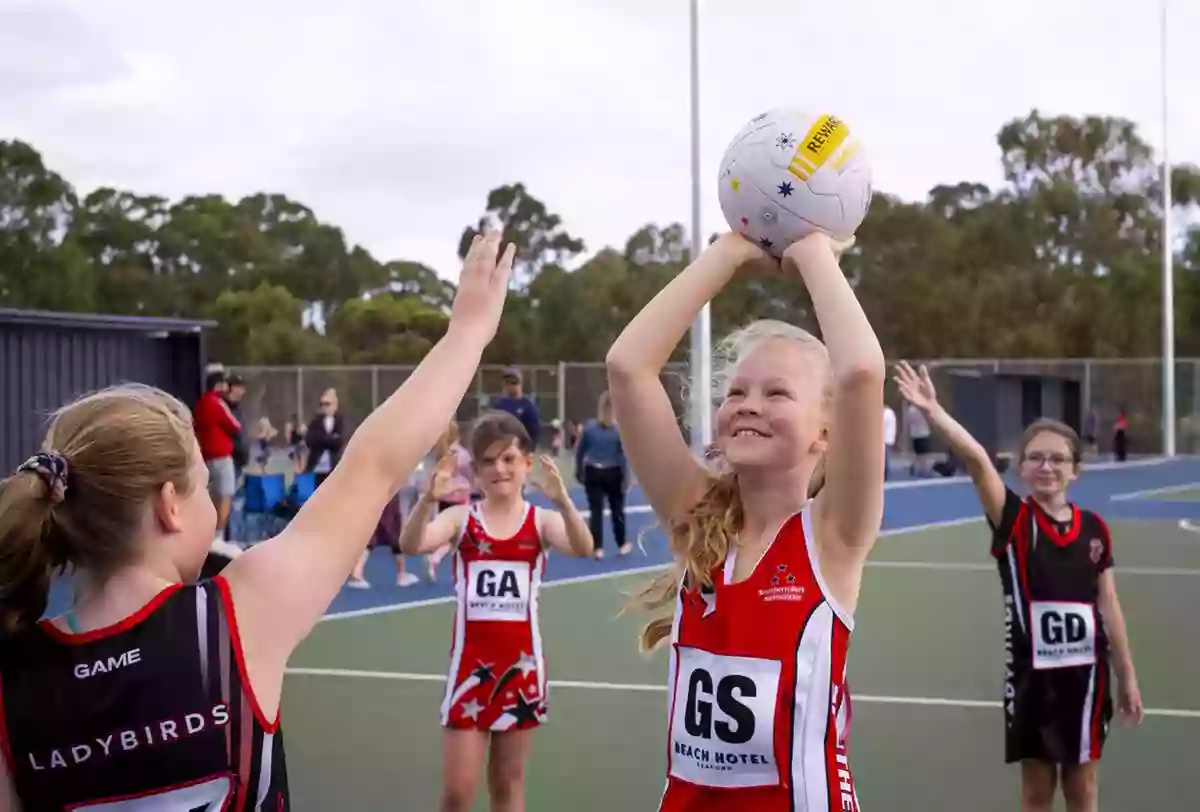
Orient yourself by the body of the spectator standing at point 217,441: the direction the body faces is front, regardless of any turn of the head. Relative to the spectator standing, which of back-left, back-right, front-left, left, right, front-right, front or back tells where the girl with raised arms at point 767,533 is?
right

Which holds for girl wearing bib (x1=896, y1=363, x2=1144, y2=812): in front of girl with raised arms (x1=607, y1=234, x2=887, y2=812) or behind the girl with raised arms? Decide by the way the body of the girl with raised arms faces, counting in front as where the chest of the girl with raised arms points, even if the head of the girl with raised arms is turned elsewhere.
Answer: behind

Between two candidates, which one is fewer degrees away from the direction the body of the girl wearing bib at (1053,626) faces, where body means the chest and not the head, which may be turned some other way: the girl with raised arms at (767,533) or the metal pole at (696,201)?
the girl with raised arms

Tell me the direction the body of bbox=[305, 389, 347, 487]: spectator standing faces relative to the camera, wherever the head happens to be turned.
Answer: toward the camera

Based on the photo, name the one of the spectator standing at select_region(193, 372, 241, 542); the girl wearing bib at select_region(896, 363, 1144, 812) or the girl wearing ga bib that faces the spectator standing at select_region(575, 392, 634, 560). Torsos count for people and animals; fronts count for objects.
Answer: the spectator standing at select_region(193, 372, 241, 542)

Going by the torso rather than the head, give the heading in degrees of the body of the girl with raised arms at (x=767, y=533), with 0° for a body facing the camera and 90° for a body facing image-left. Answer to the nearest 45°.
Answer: approximately 45°

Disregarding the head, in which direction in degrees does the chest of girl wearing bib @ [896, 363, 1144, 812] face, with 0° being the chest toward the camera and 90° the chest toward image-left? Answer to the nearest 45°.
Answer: approximately 0°

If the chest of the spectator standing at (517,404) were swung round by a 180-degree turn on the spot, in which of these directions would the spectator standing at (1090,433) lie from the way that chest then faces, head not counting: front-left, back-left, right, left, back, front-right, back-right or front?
front-right

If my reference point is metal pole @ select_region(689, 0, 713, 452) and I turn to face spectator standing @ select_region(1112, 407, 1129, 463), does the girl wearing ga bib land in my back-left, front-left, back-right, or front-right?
back-right

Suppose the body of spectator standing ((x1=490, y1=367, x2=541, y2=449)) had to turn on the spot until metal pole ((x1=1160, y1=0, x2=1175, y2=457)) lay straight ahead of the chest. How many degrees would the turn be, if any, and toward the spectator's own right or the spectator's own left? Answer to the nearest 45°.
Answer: approximately 135° to the spectator's own left

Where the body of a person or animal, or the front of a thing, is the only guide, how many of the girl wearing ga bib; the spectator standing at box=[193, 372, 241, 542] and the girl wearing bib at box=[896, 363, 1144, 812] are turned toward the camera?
2

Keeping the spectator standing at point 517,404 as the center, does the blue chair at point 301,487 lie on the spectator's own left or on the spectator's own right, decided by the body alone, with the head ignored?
on the spectator's own right

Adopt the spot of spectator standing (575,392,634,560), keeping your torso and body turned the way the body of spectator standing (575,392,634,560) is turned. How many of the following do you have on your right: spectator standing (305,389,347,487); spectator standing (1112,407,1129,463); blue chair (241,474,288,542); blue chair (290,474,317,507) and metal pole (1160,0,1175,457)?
3
